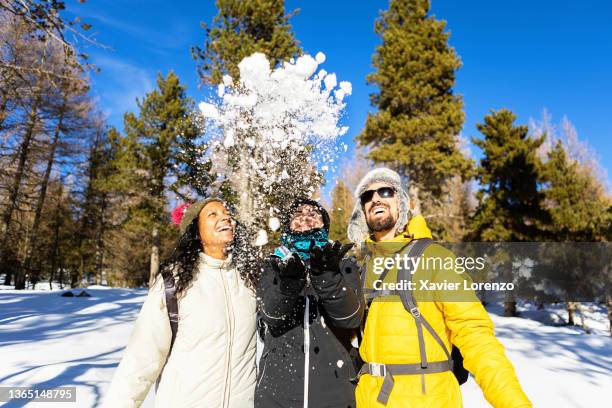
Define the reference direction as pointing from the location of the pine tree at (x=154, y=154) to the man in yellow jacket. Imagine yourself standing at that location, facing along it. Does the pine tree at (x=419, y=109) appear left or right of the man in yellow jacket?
left

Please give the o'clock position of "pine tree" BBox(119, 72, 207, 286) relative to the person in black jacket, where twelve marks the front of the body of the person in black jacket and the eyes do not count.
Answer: The pine tree is roughly at 5 o'clock from the person in black jacket.

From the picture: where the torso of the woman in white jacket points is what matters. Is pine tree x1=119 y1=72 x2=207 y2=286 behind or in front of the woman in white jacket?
behind

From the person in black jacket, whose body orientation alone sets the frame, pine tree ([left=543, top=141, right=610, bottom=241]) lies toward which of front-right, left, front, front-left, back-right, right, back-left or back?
back-left

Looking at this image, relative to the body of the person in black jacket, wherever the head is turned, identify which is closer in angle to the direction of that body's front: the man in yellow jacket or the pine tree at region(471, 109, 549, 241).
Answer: the man in yellow jacket

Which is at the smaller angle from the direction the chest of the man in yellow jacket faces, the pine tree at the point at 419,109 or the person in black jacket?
the person in black jacket

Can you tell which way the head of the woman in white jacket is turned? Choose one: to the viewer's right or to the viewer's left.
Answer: to the viewer's right

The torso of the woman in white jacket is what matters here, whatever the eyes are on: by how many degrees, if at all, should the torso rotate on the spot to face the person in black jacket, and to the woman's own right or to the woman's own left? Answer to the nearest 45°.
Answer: approximately 45° to the woman's own left

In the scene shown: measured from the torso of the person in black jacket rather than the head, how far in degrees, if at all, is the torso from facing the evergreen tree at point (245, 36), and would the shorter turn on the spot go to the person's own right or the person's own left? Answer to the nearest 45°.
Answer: approximately 180°

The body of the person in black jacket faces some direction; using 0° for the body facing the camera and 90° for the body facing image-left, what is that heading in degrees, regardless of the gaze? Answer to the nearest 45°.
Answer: approximately 0°

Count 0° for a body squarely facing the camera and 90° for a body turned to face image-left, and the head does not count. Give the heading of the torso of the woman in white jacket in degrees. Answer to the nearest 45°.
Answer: approximately 315°

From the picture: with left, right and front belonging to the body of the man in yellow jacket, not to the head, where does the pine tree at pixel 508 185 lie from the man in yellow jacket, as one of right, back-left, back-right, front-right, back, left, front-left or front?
back-right

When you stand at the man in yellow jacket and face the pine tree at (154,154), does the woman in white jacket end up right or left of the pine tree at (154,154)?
left
